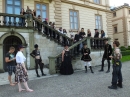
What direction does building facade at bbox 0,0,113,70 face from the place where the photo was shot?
facing the viewer and to the right of the viewer

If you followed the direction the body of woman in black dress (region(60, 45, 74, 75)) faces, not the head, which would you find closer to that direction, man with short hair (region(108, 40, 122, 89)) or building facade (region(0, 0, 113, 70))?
the man with short hair

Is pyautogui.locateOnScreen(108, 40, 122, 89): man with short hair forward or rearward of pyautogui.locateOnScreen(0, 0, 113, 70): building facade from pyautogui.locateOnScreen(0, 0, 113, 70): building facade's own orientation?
forward

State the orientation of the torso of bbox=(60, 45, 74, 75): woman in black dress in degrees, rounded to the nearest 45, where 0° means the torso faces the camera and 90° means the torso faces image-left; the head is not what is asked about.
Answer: approximately 0°

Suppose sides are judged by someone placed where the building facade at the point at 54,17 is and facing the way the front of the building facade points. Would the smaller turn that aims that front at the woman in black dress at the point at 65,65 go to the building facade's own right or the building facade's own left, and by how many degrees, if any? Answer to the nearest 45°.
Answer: approximately 45° to the building facade's own right

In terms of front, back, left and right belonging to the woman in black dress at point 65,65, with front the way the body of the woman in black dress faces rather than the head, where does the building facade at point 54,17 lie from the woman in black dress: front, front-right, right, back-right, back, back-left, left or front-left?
back

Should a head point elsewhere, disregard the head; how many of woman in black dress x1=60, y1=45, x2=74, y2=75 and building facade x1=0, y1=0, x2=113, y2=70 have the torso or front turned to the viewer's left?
0

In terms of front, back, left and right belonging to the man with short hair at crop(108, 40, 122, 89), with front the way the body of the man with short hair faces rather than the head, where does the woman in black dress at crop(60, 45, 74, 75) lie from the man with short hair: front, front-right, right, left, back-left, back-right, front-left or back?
front-right
